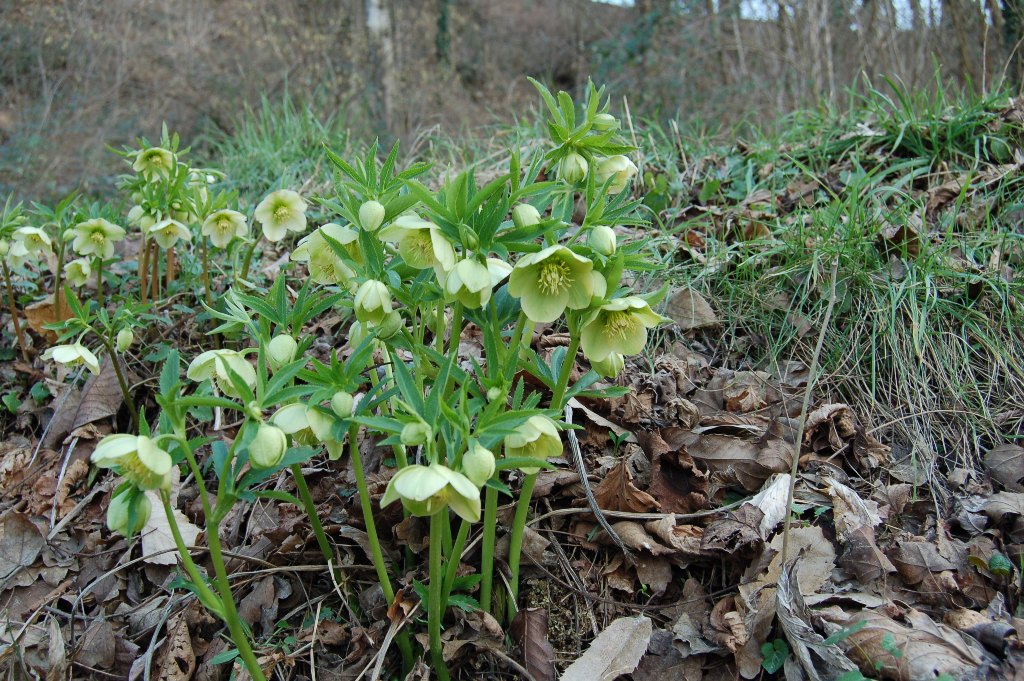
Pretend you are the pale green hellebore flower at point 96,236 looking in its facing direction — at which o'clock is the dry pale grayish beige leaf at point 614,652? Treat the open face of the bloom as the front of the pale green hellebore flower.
The dry pale grayish beige leaf is roughly at 11 o'clock from the pale green hellebore flower.

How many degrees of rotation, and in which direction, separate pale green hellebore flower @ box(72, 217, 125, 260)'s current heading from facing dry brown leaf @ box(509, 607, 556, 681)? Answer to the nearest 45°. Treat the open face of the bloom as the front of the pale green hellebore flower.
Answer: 0° — it already faces it

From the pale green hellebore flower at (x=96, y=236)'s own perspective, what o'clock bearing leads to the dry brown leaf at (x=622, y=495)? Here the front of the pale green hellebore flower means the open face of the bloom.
The dry brown leaf is roughly at 11 o'clock from the pale green hellebore flower.

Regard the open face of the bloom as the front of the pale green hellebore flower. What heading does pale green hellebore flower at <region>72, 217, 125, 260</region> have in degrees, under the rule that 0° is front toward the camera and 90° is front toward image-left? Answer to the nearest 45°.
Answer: approximately 0°

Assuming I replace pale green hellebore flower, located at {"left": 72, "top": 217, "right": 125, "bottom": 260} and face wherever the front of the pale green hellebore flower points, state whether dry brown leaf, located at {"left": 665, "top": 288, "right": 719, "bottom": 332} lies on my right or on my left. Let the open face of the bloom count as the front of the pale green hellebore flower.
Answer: on my left

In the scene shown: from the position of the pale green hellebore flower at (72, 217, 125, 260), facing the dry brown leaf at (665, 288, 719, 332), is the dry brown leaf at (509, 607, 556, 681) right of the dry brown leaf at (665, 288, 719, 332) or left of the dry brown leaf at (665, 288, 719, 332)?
right
